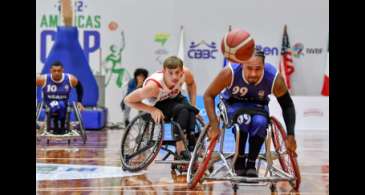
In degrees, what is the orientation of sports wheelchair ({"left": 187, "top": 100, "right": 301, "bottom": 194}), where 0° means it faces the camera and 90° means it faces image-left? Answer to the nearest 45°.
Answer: approximately 0°

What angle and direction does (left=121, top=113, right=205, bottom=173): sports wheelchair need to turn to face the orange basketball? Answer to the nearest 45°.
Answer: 0° — it already faces it

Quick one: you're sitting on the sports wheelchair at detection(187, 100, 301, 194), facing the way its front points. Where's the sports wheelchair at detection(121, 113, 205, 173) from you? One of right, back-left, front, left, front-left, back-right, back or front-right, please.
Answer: back-right

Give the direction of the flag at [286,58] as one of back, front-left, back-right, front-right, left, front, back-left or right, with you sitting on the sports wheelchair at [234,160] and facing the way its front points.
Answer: back

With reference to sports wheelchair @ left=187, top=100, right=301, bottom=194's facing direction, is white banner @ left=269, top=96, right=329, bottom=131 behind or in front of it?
behind

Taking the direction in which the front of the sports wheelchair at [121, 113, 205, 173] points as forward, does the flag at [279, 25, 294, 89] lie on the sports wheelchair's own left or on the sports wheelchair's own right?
on the sports wheelchair's own left
